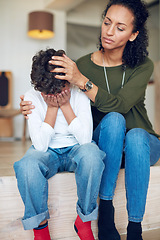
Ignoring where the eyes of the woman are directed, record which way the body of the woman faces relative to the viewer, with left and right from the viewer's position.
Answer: facing the viewer and to the left of the viewer

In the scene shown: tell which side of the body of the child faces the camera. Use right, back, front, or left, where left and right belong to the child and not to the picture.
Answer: front

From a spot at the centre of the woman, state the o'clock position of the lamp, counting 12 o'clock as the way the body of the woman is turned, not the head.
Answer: The lamp is roughly at 4 o'clock from the woman.

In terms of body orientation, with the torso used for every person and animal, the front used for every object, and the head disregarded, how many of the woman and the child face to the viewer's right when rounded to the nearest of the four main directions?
0

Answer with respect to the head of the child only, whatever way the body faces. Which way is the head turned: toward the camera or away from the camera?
toward the camera

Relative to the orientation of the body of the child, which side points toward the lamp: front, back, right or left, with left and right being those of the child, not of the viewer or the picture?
back

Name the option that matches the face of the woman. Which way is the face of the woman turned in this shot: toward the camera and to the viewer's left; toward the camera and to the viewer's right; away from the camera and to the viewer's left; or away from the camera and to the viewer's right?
toward the camera and to the viewer's left
